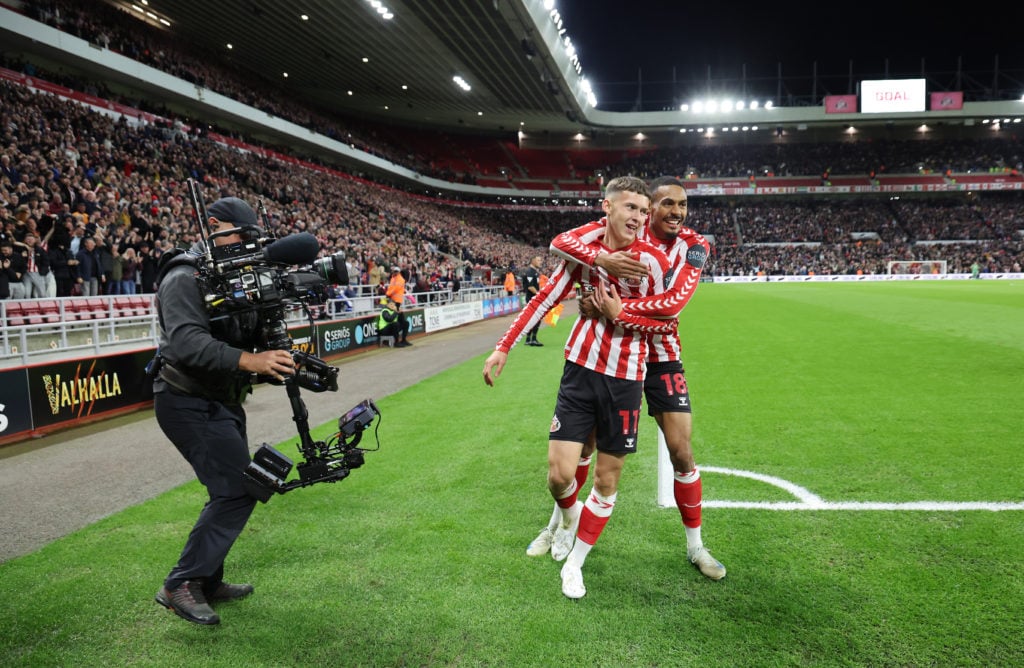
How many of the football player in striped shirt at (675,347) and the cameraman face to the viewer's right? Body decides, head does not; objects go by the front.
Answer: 1

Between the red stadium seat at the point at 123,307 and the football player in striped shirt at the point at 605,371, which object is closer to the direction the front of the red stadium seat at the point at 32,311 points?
the football player in striped shirt

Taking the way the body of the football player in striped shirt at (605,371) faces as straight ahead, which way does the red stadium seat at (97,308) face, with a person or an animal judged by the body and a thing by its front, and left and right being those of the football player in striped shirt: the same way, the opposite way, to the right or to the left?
to the left

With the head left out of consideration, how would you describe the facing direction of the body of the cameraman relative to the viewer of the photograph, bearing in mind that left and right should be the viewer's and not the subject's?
facing to the right of the viewer

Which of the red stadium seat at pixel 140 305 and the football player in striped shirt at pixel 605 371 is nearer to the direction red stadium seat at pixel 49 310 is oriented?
the football player in striped shirt

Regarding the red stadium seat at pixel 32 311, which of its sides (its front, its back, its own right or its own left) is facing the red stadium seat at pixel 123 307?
left

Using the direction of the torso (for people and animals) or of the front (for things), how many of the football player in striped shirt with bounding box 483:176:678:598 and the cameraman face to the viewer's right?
1

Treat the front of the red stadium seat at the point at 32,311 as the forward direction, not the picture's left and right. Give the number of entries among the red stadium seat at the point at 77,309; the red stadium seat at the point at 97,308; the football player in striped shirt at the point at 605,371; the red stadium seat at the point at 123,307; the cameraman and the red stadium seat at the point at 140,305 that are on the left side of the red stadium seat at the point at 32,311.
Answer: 4

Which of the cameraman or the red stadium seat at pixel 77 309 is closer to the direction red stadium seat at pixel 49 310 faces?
the cameraman

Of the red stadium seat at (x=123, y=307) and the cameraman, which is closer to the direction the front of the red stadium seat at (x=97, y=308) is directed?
the cameraman

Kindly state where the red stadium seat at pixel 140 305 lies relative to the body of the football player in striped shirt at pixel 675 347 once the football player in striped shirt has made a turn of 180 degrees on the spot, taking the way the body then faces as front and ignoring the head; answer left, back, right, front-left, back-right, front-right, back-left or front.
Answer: front-left

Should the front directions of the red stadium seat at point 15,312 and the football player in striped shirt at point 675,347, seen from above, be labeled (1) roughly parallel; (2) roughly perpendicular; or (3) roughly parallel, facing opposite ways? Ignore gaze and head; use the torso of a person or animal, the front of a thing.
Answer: roughly perpendicular

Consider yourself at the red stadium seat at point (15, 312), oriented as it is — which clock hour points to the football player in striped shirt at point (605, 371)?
The football player in striped shirt is roughly at 1 o'clock from the red stadium seat.

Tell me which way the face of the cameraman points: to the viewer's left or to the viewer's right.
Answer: to the viewer's right
